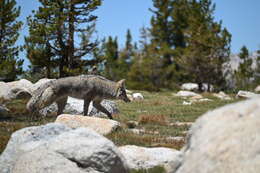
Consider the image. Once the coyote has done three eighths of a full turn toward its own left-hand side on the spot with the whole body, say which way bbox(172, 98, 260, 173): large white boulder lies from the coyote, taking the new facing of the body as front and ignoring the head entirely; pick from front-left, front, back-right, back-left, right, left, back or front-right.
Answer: back-left

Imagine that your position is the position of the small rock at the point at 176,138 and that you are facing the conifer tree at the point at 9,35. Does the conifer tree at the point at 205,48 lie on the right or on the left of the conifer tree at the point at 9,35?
right

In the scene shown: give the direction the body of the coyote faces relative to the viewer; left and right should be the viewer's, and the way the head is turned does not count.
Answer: facing to the right of the viewer

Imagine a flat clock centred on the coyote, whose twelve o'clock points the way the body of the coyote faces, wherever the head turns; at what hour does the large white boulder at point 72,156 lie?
The large white boulder is roughly at 3 o'clock from the coyote.

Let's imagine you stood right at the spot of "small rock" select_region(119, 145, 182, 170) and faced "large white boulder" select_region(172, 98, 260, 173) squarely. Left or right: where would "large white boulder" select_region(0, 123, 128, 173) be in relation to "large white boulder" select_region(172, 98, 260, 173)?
right

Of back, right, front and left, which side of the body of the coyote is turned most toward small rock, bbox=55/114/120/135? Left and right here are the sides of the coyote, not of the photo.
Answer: right
